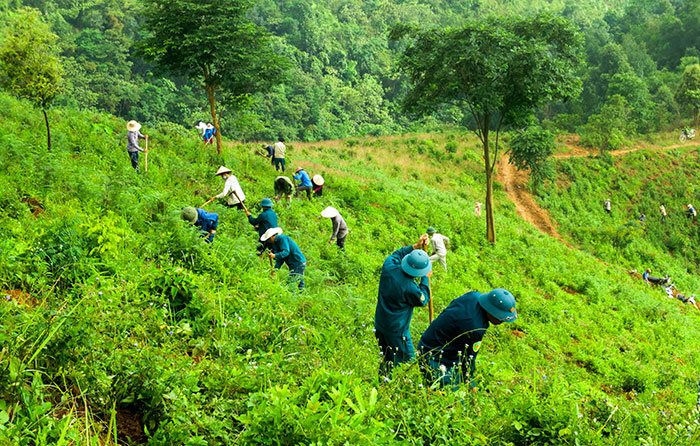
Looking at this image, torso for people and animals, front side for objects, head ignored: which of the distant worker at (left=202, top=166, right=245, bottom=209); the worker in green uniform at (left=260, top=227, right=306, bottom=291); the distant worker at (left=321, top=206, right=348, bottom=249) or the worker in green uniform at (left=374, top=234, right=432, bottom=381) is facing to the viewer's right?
the worker in green uniform at (left=374, top=234, right=432, bottom=381)

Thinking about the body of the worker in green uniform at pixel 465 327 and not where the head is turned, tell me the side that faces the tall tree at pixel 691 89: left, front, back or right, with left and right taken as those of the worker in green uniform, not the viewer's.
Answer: left

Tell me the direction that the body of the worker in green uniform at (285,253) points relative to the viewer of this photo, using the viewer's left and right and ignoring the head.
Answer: facing to the left of the viewer

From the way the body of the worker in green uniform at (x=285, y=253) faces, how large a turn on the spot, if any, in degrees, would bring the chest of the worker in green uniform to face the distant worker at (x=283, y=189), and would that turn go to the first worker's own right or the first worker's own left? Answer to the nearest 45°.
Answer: approximately 90° to the first worker's own right

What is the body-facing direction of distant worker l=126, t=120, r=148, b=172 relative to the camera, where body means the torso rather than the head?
to the viewer's right

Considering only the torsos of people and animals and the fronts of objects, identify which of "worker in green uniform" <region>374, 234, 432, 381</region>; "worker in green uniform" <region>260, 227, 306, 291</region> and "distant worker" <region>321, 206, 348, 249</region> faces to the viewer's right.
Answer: "worker in green uniform" <region>374, 234, 432, 381</region>

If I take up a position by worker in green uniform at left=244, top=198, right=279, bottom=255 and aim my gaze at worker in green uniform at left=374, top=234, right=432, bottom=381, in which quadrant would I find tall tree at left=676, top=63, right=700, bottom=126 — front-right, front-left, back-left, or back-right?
back-left

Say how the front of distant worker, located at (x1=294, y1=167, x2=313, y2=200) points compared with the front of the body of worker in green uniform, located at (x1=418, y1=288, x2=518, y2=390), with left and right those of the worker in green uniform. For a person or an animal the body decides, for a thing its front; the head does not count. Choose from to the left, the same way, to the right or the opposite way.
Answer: the opposite way

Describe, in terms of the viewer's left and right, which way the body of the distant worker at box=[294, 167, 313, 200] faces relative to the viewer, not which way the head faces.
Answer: facing to the left of the viewer

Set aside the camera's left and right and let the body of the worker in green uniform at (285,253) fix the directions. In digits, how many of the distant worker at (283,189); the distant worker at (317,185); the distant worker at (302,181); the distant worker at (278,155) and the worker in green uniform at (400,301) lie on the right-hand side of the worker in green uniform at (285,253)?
4

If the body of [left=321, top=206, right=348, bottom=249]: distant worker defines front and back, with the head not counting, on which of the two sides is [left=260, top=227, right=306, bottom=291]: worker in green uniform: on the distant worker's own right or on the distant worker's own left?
on the distant worker's own left

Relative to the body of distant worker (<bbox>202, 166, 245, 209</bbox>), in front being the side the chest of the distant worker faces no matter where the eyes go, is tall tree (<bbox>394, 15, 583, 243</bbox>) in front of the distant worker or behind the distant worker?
behind

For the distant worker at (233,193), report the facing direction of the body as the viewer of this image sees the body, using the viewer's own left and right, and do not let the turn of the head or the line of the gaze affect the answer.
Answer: facing to the left of the viewer

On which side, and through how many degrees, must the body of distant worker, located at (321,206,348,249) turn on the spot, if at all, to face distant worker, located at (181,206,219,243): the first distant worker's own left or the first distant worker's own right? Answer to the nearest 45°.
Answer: approximately 45° to the first distant worker's own left
